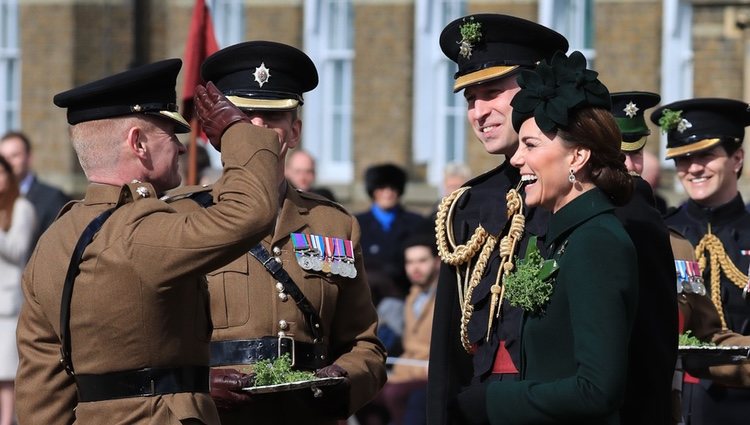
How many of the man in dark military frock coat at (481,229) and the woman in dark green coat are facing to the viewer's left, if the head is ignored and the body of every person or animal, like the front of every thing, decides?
1

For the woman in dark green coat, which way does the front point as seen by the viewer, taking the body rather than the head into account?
to the viewer's left

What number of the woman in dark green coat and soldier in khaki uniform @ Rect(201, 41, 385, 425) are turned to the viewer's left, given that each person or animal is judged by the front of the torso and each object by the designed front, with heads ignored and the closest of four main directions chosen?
1

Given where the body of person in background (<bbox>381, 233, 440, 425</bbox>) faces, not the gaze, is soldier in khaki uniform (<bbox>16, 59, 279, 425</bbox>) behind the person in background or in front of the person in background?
in front

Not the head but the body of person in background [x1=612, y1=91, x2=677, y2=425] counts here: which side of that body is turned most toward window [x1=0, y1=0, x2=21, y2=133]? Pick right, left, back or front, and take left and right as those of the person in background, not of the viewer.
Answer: right

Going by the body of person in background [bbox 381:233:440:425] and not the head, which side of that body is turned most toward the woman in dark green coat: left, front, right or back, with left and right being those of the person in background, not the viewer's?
front

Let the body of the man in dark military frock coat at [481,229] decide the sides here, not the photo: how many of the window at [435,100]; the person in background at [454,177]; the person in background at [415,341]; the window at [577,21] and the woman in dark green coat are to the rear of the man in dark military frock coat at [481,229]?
4

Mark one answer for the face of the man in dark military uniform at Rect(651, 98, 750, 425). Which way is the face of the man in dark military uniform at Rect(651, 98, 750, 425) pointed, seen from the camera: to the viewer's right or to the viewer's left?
to the viewer's left
